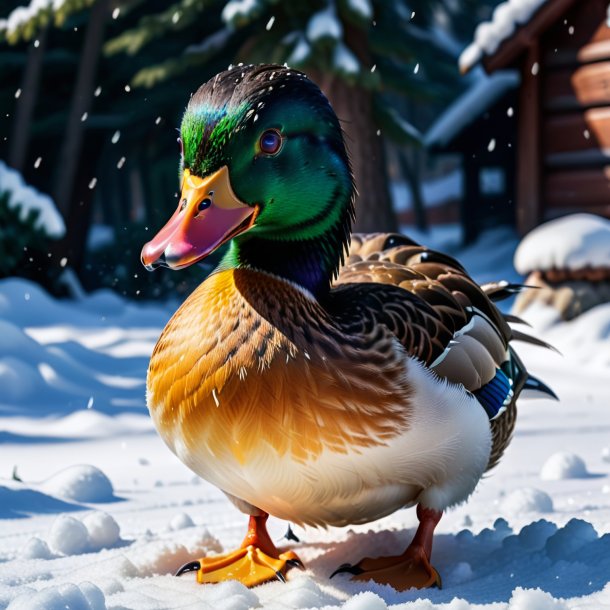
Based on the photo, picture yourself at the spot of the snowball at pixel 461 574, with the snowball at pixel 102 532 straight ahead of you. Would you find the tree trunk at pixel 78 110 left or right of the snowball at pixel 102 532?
right

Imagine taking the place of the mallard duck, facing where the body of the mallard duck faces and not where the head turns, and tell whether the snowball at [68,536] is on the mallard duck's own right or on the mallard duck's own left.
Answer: on the mallard duck's own right

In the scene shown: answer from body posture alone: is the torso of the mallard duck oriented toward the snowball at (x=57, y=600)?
yes

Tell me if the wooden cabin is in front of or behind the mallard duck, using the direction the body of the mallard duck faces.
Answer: behind

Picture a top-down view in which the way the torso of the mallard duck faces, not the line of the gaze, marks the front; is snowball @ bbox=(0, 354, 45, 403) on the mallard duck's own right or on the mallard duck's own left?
on the mallard duck's own right

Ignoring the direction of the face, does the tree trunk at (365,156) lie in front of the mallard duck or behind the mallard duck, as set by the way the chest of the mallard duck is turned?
behind

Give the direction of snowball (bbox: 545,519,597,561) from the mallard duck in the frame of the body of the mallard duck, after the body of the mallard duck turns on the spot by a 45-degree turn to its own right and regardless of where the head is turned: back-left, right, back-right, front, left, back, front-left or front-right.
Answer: back

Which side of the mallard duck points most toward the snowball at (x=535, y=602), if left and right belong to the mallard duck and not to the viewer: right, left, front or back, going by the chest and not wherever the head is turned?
left

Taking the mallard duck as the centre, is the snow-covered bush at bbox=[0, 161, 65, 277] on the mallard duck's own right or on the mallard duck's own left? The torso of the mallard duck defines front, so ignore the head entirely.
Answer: on the mallard duck's own right

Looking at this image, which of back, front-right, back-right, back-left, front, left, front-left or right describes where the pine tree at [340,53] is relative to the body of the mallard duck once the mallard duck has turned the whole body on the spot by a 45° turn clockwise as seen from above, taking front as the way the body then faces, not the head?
right

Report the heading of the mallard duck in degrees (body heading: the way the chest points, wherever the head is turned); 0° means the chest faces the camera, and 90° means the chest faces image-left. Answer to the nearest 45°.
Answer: approximately 45°
